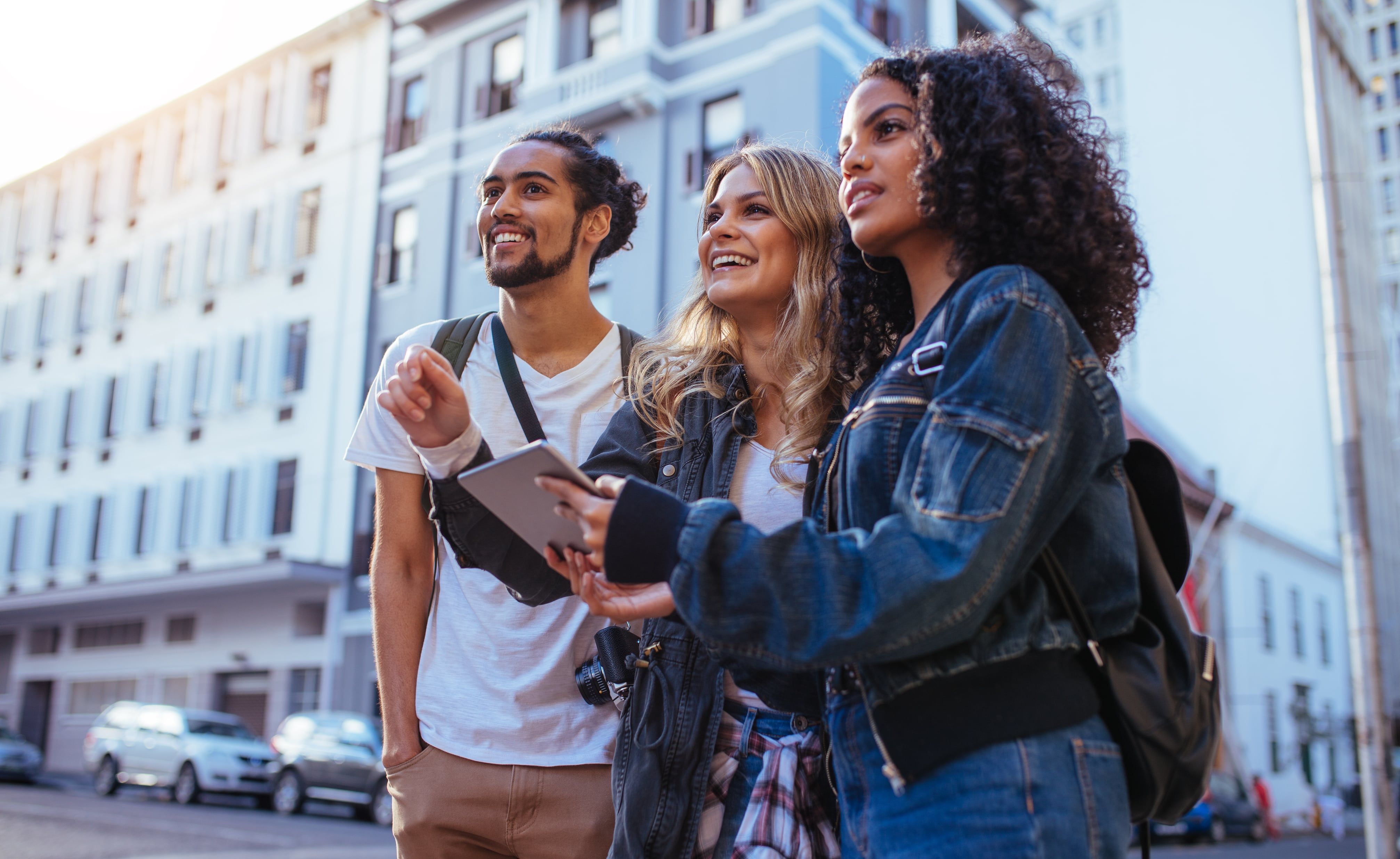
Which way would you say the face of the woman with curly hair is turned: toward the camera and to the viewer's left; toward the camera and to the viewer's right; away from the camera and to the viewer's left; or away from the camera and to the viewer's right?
toward the camera and to the viewer's left

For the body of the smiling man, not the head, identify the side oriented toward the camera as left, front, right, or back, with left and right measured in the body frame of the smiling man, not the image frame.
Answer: front

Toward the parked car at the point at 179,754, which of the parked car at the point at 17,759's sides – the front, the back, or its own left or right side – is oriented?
front

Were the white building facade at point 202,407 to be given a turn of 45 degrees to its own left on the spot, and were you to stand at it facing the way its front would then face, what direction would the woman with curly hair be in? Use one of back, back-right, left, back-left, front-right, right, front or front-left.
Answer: front

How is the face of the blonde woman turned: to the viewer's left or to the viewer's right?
to the viewer's left

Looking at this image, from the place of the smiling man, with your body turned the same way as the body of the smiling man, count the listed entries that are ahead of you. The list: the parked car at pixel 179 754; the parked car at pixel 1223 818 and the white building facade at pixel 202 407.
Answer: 0

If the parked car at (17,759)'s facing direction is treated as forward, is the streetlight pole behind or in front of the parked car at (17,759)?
in front

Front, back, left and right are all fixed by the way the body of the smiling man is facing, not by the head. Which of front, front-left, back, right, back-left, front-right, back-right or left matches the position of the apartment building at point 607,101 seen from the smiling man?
back

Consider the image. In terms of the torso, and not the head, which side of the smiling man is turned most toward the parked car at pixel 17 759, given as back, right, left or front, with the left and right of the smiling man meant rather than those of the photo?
back

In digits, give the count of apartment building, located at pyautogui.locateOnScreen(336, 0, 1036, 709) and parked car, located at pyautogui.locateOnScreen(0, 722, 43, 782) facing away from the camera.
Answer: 0

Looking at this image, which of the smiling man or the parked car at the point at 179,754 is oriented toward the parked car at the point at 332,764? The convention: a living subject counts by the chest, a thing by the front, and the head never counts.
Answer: the parked car at the point at 179,754

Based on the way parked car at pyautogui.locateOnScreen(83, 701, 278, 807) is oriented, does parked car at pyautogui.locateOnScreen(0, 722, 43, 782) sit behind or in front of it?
behind

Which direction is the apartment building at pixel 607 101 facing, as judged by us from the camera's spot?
facing the viewer and to the left of the viewer

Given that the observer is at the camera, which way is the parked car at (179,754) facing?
facing the viewer and to the right of the viewer

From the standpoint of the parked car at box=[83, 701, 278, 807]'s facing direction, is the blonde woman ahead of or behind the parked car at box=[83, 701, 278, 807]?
ahead
